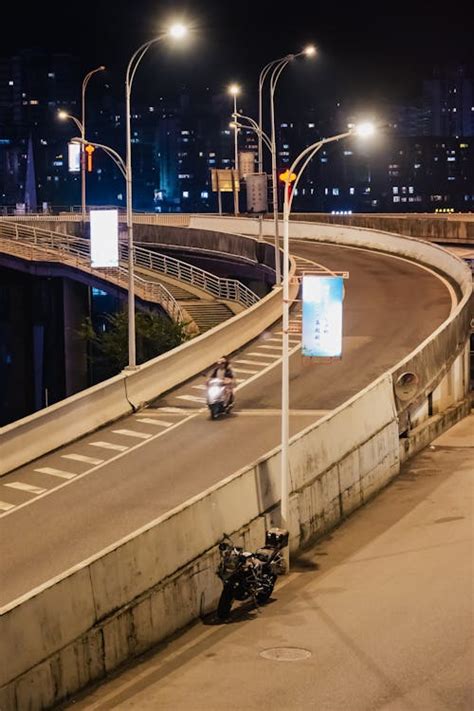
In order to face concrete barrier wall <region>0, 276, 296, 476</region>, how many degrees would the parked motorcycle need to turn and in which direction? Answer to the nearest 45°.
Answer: approximately 135° to its right

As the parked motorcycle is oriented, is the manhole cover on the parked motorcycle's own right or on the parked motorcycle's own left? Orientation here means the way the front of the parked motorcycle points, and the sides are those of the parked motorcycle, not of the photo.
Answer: on the parked motorcycle's own left

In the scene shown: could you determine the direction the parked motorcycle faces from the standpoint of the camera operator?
facing the viewer and to the left of the viewer

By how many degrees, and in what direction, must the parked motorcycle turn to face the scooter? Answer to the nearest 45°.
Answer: approximately 135° to its right

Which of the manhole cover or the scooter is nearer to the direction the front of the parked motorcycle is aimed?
the manhole cover
